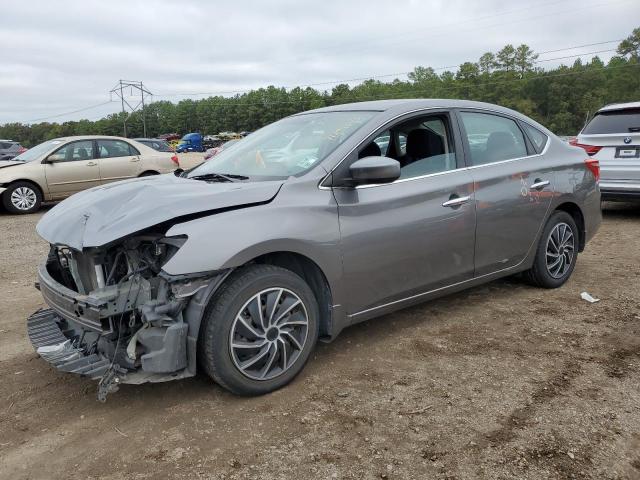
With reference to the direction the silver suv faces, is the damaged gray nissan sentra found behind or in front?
behind

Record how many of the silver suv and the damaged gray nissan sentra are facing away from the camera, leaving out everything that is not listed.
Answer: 1

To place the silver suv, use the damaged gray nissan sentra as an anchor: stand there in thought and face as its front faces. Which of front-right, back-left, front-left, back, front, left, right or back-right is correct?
back

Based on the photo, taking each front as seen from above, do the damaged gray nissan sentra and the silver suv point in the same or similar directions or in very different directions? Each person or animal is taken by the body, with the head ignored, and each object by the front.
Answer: very different directions

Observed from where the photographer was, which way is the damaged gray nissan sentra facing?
facing the viewer and to the left of the viewer

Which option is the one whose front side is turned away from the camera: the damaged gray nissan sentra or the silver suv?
the silver suv

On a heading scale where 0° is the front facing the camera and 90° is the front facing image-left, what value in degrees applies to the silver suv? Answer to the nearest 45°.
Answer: approximately 180°
